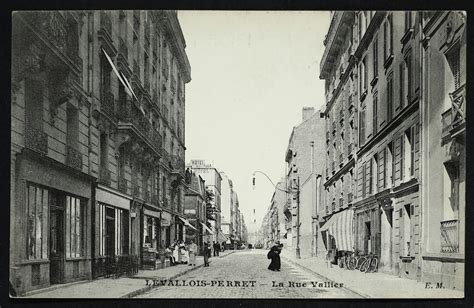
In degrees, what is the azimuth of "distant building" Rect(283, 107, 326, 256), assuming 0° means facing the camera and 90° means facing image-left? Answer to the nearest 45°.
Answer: approximately 90°

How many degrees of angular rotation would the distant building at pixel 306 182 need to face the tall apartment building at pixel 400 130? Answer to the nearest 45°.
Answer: approximately 90° to its left

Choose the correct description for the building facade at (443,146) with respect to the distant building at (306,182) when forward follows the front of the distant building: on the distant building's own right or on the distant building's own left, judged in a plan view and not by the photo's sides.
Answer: on the distant building's own left
